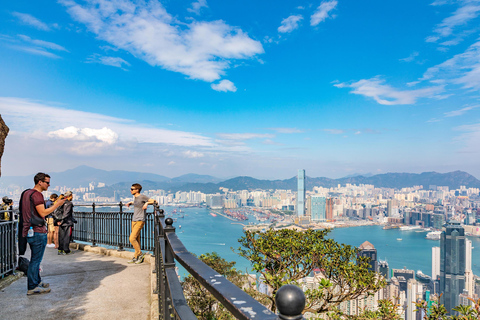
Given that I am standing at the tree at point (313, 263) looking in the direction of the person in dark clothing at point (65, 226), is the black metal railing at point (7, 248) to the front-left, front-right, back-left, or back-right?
front-left

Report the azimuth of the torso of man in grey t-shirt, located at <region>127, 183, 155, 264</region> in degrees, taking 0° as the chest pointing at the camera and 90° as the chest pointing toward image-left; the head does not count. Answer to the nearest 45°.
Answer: approximately 45°

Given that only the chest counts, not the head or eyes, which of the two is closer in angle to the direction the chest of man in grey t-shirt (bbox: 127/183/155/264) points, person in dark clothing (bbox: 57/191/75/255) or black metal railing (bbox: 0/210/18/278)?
the black metal railing

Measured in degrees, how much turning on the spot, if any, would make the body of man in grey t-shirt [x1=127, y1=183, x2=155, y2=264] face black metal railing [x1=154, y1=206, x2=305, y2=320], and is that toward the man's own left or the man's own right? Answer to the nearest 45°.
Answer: approximately 45° to the man's own left

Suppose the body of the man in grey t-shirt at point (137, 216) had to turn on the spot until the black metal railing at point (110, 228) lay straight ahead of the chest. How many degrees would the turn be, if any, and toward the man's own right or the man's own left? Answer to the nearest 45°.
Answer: approximately 135° to the man's own right

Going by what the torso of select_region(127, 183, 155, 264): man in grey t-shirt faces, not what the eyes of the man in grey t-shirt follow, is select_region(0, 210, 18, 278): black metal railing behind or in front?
in front

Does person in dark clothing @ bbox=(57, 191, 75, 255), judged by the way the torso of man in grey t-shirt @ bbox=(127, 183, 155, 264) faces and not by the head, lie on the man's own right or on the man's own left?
on the man's own right
